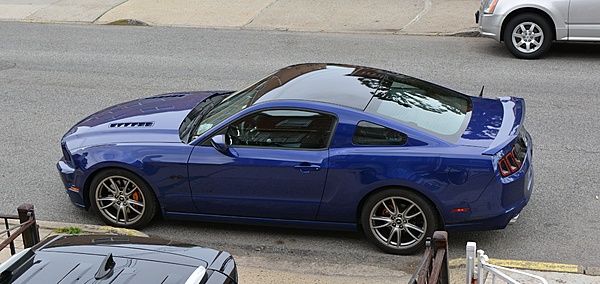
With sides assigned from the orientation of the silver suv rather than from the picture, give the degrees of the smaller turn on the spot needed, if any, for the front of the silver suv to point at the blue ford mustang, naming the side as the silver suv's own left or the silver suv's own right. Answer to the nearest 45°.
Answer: approximately 90° to the silver suv's own left

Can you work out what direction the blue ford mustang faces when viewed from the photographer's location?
facing to the left of the viewer

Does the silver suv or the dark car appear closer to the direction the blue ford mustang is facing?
the dark car

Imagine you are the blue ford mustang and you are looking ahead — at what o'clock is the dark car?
The dark car is roughly at 10 o'clock from the blue ford mustang.

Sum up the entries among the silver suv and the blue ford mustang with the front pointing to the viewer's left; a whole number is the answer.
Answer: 2

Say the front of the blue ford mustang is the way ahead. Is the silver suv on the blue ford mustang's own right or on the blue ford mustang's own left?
on the blue ford mustang's own right

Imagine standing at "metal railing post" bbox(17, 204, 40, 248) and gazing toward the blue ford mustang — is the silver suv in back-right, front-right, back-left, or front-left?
front-left

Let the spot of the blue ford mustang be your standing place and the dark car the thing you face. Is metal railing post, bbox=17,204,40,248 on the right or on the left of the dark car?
right

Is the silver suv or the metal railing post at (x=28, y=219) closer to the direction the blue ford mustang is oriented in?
the metal railing post

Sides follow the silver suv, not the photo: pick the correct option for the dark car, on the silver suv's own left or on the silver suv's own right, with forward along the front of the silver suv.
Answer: on the silver suv's own left

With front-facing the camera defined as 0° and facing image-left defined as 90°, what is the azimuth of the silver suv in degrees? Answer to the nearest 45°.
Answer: approximately 90°

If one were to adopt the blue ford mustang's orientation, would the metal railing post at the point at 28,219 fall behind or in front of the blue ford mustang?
in front
